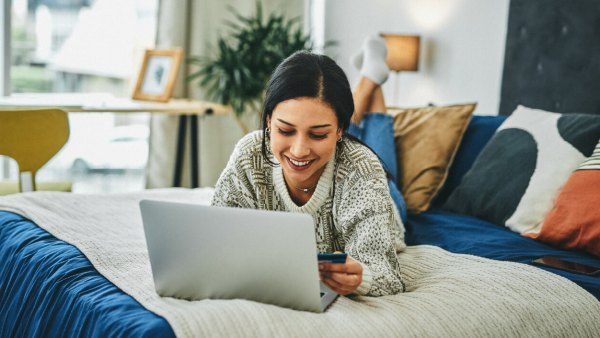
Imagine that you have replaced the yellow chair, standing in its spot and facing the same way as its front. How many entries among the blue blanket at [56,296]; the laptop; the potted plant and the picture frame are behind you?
2

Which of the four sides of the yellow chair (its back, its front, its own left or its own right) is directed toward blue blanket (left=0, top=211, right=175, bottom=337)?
back

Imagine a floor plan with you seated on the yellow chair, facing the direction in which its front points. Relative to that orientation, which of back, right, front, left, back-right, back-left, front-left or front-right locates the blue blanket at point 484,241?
back-right

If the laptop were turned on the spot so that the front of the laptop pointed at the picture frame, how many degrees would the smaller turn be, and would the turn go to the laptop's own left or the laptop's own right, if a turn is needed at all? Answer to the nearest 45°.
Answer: approximately 45° to the laptop's own left

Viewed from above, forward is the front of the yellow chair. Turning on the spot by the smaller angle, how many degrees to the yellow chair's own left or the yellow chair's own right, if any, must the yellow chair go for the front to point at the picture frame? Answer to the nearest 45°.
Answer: approximately 45° to the yellow chair's own right

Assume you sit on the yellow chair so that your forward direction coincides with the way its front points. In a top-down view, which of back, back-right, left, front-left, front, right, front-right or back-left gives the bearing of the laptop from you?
back

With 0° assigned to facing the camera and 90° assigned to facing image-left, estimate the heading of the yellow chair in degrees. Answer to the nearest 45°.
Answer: approximately 180°

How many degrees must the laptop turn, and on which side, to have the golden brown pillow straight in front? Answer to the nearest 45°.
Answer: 0° — it already faces it

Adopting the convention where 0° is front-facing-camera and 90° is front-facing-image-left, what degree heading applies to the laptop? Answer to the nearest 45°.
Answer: approximately 225°

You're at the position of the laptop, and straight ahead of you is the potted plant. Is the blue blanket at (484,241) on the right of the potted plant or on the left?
right

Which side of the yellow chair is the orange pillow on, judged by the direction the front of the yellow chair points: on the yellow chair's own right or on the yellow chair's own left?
on the yellow chair's own right
